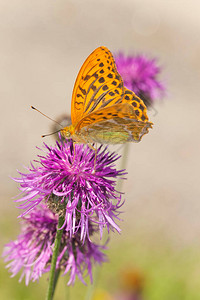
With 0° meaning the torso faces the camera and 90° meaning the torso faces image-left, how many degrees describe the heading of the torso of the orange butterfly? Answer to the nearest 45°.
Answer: approximately 90°

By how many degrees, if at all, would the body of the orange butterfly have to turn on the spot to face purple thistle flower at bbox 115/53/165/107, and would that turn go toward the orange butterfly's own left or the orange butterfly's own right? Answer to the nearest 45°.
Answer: approximately 90° to the orange butterfly's own right
